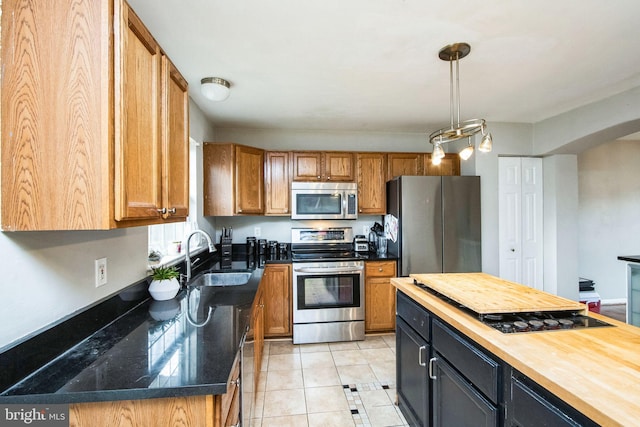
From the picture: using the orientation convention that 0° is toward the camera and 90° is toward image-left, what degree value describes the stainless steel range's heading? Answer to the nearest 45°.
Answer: approximately 0°

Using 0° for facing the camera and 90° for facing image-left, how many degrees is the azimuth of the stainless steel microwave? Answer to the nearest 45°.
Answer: approximately 0°

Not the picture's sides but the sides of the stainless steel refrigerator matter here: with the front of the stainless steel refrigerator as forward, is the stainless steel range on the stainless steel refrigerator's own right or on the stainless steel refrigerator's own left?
on the stainless steel refrigerator's own right

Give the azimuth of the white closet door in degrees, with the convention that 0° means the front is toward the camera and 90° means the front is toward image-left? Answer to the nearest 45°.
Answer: approximately 45°

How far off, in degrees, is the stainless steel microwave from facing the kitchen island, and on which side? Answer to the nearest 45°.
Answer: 0° — it already faces it

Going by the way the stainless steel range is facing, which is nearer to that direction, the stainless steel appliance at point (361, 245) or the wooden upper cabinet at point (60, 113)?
the wooden upper cabinet
